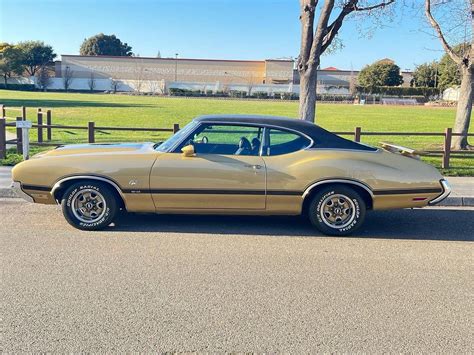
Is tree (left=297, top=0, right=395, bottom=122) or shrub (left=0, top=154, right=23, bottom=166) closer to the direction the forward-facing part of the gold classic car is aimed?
the shrub

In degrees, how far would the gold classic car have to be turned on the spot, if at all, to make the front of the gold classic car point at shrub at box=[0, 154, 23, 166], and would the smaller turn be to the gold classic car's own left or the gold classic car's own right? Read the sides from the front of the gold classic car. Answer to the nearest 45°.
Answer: approximately 45° to the gold classic car's own right

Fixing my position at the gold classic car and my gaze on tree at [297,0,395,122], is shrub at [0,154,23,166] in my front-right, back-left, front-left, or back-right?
front-left

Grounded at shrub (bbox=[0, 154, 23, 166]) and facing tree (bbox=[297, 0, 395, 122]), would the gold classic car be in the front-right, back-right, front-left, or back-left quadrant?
front-right

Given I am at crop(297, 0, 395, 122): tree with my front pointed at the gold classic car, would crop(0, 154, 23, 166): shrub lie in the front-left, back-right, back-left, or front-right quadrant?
front-right

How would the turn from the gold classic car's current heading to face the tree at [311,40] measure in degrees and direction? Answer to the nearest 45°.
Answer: approximately 90° to its right

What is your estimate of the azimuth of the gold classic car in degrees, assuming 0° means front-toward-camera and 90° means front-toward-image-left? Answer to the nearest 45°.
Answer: approximately 90°
